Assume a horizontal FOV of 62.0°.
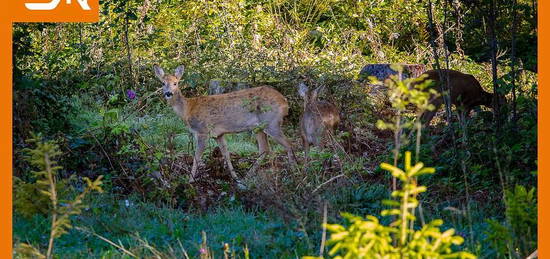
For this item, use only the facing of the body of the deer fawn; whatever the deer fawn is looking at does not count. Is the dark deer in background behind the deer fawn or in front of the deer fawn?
behind

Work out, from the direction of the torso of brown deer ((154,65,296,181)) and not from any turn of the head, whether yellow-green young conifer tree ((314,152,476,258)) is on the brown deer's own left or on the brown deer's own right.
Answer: on the brown deer's own left

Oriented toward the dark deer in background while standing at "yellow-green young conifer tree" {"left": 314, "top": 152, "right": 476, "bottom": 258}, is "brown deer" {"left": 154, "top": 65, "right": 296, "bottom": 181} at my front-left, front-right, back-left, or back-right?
front-left

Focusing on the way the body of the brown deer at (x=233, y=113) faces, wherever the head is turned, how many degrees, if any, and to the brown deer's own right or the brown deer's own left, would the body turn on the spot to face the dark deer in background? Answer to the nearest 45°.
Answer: approximately 180°

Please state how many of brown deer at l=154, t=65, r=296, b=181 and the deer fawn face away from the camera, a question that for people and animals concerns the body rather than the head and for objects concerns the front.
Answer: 0

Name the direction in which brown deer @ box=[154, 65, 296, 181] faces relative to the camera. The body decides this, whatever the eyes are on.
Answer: to the viewer's left
